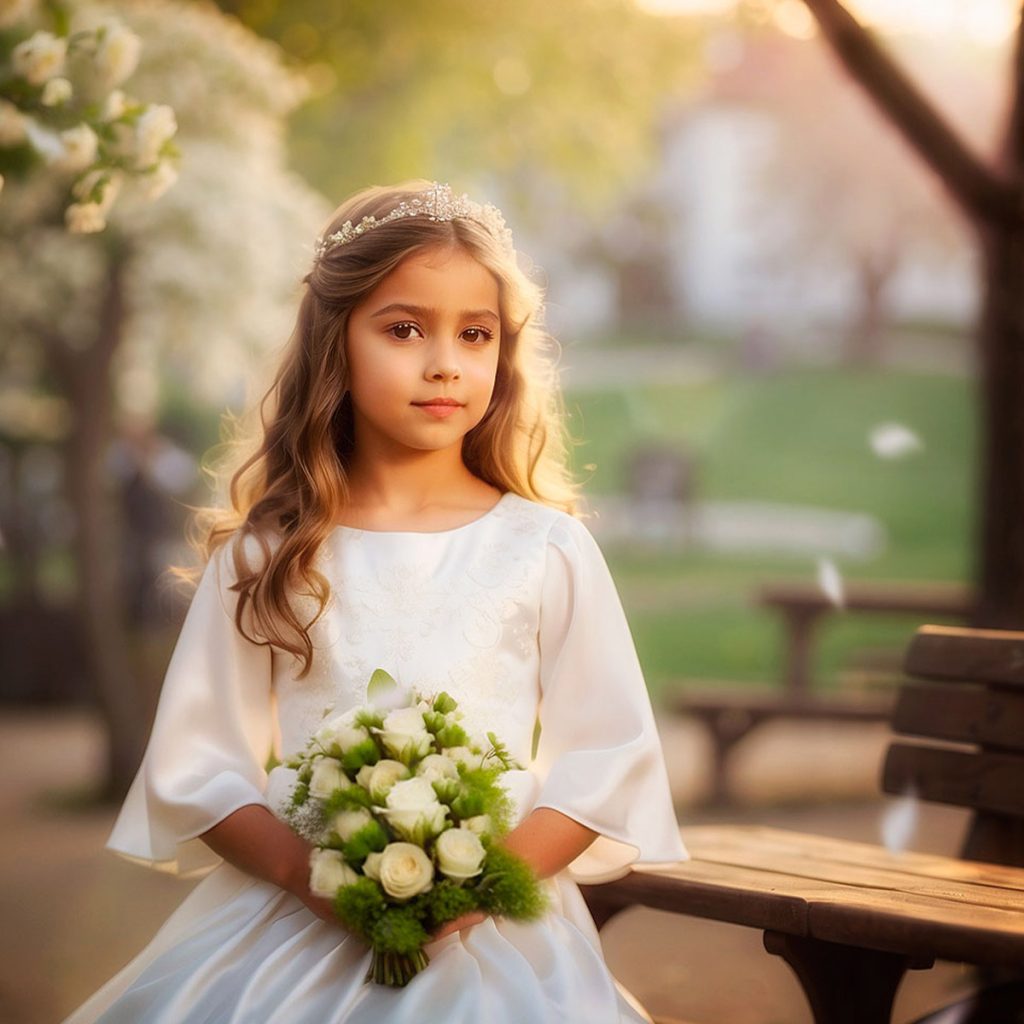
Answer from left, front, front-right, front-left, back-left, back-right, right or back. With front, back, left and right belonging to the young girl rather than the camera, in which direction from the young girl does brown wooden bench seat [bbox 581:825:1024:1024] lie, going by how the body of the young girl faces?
left

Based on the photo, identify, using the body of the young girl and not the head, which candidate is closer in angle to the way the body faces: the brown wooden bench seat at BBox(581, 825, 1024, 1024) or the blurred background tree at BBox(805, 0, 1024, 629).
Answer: the brown wooden bench seat

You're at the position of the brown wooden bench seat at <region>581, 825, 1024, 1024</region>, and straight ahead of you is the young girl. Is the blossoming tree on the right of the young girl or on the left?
right

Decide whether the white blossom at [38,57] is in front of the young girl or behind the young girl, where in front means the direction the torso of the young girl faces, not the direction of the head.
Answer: behind

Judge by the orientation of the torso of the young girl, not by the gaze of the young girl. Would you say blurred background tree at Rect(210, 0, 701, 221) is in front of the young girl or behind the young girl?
behind

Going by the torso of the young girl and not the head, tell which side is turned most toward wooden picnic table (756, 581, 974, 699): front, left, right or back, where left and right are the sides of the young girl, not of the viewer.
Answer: back

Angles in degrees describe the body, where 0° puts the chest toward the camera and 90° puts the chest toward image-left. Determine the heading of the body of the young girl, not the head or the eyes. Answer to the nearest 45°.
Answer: approximately 0°

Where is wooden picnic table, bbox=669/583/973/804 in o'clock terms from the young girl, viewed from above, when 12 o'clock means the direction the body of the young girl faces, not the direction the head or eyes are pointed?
The wooden picnic table is roughly at 7 o'clock from the young girl.

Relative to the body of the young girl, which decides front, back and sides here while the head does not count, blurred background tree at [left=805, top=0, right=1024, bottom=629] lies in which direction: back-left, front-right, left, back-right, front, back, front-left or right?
back-left
